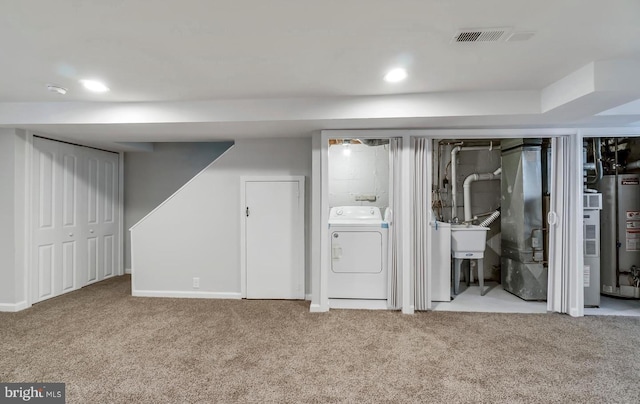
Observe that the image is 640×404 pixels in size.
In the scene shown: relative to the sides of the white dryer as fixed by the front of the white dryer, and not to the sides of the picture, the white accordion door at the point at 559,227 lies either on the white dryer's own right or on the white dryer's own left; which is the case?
on the white dryer's own left

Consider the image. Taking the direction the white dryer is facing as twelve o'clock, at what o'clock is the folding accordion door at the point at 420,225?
The folding accordion door is roughly at 9 o'clock from the white dryer.

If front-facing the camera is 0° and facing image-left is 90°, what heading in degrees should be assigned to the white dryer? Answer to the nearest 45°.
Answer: approximately 0°

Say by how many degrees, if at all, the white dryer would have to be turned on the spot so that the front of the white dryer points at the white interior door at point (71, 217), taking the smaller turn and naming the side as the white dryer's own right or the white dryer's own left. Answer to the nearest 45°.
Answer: approximately 90° to the white dryer's own right

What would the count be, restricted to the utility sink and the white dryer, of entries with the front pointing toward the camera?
2

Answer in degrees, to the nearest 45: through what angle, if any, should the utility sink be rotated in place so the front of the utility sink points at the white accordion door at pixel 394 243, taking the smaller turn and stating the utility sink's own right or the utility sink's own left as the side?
approximately 45° to the utility sink's own right
